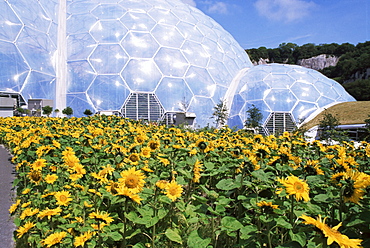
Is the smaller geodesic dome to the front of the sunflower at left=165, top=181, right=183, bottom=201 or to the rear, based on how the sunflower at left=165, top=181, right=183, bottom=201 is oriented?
to the rear

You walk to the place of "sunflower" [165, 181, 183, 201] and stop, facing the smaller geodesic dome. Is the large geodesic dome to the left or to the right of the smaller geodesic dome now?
left

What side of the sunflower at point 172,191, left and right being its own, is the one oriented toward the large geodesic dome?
back

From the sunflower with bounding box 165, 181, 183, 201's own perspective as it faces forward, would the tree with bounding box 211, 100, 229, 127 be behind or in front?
behind

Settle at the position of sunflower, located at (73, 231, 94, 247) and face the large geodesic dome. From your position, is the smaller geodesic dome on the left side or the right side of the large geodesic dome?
right

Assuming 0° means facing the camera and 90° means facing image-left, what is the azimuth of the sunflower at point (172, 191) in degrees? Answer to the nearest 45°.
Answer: approximately 0°
